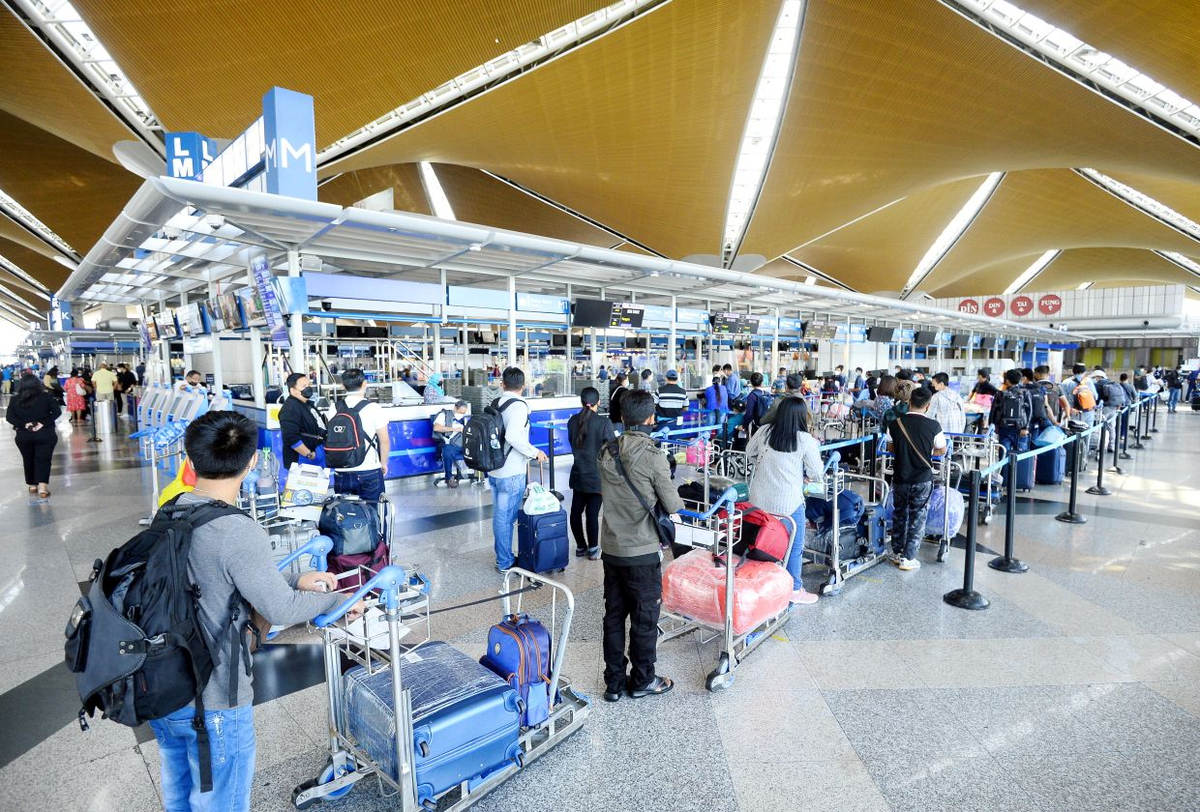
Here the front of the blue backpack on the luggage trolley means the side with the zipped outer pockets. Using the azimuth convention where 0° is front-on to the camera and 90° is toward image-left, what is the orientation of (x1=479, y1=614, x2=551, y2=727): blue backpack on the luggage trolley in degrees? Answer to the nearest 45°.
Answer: approximately 45°

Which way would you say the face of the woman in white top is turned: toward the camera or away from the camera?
away from the camera

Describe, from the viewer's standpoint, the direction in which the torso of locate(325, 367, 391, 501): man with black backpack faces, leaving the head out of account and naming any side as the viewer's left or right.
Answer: facing away from the viewer and to the right of the viewer

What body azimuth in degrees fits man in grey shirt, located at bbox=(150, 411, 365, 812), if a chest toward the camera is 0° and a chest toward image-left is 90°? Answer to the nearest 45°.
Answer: approximately 225°

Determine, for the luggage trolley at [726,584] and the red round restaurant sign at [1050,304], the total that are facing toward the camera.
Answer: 1

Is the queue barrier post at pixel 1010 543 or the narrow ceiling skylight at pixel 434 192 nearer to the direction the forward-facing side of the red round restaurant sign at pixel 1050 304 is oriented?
the queue barrier post

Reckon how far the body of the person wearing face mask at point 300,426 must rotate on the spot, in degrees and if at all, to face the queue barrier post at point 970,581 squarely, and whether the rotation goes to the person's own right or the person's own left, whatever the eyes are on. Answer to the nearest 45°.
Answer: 0° — they already face it

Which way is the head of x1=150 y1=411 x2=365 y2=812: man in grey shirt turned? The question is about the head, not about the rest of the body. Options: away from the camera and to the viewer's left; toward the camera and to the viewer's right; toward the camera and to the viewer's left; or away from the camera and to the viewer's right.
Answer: away from the camera and to the viewer's right

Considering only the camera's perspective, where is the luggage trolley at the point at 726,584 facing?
facing away from the viewer and to the right of the viewer

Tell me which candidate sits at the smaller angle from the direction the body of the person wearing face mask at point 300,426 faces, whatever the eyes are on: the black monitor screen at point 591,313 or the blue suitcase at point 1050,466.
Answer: the blue suitcase

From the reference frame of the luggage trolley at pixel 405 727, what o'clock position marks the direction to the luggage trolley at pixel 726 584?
the luggage trolley at pixel 726 584 is roughly at 1 o'clock from the luggage trolley at pixel 405 727.

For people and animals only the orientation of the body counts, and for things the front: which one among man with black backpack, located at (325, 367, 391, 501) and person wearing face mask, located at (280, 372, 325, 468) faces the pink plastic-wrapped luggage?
the person wearing face mask

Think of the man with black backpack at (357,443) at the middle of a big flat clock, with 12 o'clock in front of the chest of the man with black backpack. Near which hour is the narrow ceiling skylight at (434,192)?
The narrow ceiling skylight is roughly at 11 o'clock from the man with black backpack.

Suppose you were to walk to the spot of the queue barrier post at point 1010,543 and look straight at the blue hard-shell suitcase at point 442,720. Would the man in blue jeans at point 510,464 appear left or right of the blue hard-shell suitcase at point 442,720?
right
